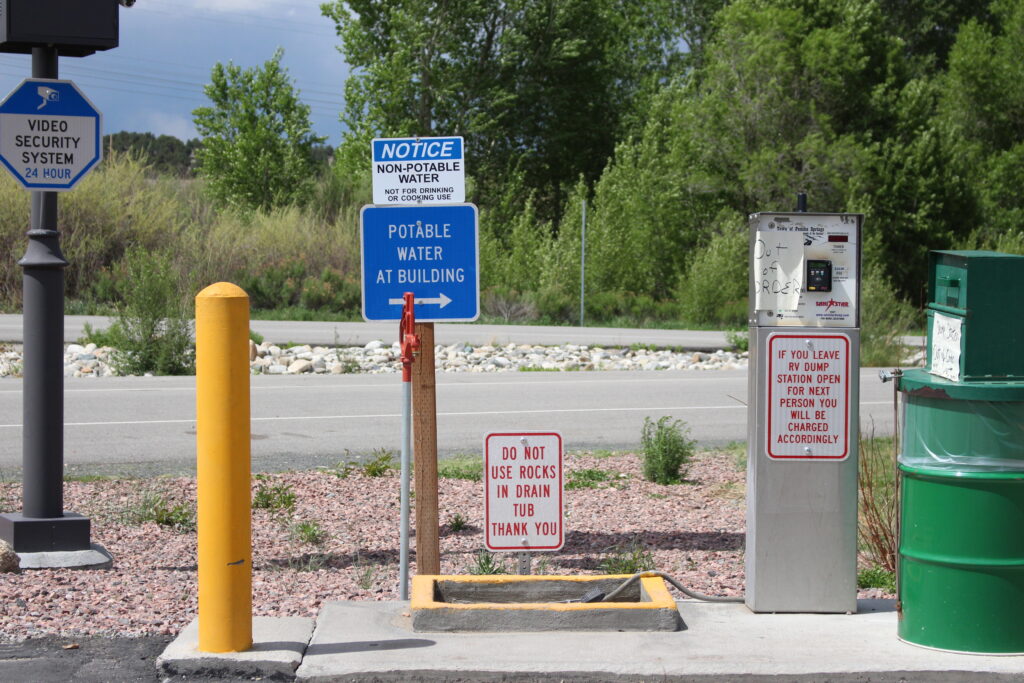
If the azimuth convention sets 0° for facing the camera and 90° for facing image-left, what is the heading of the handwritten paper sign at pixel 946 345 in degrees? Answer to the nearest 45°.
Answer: approximately 45°

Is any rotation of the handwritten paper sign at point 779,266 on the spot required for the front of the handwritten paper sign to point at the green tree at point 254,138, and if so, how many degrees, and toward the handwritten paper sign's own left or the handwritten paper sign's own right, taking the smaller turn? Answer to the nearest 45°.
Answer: approximately 135° to the handwritten paper sign's own right

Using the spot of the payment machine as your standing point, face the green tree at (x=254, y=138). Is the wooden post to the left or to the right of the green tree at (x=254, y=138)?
left

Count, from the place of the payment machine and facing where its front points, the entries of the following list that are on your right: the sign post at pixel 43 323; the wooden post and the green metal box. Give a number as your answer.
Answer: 2

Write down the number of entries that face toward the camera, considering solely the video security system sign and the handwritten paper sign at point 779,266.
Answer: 2

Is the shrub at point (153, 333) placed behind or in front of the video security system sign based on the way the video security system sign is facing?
behind
